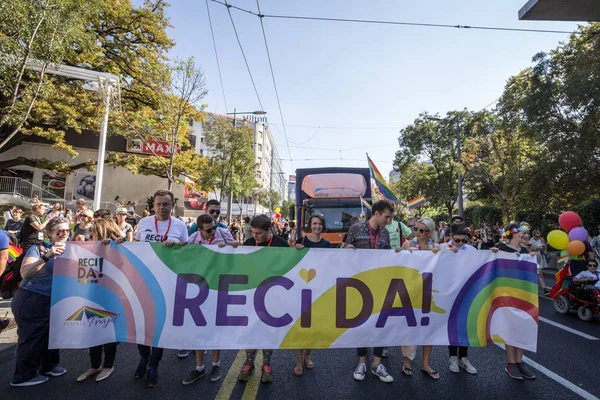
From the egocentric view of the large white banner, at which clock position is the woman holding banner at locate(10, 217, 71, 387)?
The woman holding banner is roughly at 3 o'clock from the large white banner.

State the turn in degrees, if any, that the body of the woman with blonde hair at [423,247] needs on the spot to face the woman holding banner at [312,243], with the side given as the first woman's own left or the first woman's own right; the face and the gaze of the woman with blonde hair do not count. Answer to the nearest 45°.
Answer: approximately 90° to the first woman's own right

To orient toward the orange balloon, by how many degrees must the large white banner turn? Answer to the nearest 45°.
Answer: approximately 135° to its left

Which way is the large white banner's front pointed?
toward the camera

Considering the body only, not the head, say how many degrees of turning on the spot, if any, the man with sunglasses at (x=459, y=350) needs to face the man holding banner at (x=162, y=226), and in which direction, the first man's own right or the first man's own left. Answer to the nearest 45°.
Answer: approximately 45° to the first man's own right

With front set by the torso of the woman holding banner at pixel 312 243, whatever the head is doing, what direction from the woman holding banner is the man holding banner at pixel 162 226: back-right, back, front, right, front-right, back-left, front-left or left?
right

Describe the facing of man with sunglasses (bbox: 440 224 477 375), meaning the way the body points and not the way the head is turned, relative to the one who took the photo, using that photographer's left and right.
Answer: facing the viewer

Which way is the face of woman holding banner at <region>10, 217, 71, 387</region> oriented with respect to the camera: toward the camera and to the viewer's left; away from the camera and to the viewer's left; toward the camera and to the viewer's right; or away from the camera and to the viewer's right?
toward the camera and to the viewer's right

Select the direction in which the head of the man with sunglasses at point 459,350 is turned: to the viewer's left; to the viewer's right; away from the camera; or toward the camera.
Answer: toward the camera

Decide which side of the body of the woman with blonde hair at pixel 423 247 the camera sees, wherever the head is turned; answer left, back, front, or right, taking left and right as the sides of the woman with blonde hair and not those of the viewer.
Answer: front

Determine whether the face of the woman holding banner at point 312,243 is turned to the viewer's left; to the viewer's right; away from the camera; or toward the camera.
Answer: toward the camera
